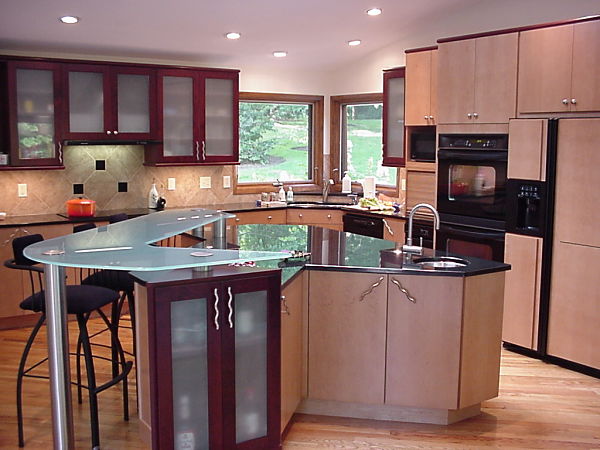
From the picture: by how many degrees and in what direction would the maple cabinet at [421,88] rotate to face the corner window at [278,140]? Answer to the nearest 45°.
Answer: approximately 90° to its right

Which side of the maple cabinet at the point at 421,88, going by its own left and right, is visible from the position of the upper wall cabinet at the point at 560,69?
left

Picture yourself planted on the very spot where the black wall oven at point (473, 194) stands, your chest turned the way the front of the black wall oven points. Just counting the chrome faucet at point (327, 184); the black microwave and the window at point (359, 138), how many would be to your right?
3

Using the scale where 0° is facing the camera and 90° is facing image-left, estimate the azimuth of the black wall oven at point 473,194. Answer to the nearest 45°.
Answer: approximately 45°

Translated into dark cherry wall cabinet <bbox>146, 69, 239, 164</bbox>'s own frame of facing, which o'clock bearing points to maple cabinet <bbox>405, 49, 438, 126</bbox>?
The maple cabinet is roughly at 10 o'clock from the dark cherry wall cabinet.

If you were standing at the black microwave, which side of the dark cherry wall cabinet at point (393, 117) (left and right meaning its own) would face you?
left
